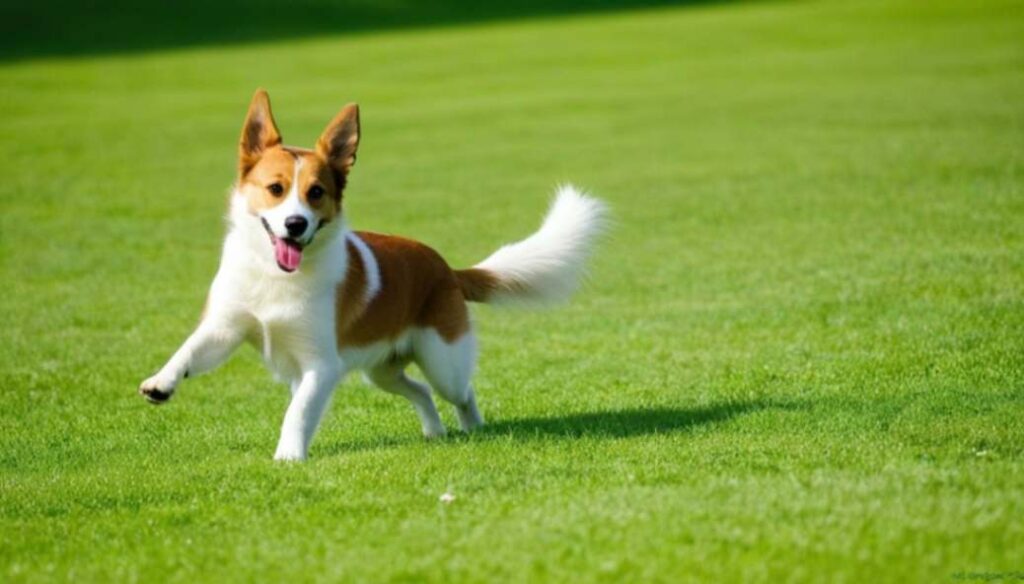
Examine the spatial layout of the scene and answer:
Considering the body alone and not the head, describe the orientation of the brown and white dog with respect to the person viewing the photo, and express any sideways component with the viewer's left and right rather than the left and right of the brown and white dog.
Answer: facing the viewer and to the left of the viewer
